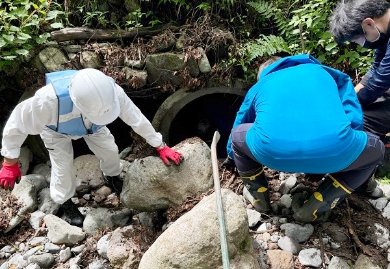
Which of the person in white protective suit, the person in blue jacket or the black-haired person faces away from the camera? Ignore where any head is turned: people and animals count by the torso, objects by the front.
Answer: the person in blue jacket

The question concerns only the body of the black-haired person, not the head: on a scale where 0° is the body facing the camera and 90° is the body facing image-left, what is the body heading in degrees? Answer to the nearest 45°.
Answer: approximately 90°

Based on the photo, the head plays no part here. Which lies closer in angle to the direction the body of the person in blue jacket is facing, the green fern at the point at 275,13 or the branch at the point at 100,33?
the green fern

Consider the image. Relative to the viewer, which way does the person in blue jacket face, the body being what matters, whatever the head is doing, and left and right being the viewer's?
facing away from the viewer

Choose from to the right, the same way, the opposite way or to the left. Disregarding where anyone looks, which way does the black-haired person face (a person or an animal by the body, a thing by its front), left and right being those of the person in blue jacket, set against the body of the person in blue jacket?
to the left

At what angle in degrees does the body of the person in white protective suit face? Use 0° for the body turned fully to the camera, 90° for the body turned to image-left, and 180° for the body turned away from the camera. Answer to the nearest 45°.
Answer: approximately 315°

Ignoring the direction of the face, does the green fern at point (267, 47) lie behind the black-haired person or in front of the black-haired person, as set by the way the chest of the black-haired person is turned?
in front

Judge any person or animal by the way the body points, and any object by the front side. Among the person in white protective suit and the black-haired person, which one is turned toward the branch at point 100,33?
the black-haired person

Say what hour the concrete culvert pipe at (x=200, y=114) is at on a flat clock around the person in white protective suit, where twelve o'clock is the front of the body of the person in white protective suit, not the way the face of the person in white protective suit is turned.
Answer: The concrete culvert pipe is roughly at 9 o'clock from the person in white protective suit.

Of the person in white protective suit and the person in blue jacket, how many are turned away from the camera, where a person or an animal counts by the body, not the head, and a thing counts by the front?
1

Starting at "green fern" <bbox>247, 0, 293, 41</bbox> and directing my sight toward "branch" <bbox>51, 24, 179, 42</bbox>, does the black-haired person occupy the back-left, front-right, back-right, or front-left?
back-left
